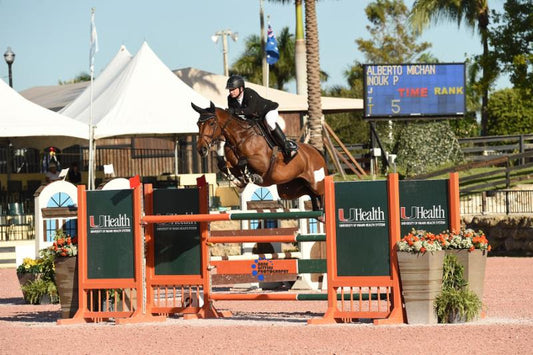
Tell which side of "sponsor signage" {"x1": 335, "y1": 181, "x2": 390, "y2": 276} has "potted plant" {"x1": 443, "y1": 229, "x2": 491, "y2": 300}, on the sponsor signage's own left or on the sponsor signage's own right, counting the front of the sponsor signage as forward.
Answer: on the sponsor signage's own left

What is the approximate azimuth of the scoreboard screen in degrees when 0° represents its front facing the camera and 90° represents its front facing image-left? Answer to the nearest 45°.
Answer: approximately 0°

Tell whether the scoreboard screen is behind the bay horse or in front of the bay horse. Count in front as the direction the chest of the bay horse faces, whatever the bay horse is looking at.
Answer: behind

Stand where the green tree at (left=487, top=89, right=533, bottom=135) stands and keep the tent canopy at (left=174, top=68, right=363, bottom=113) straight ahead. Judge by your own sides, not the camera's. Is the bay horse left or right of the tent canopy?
left

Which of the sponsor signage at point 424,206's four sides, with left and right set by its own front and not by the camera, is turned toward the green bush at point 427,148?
back

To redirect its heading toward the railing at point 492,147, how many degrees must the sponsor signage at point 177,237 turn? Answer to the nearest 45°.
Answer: approximately 135° to its left
